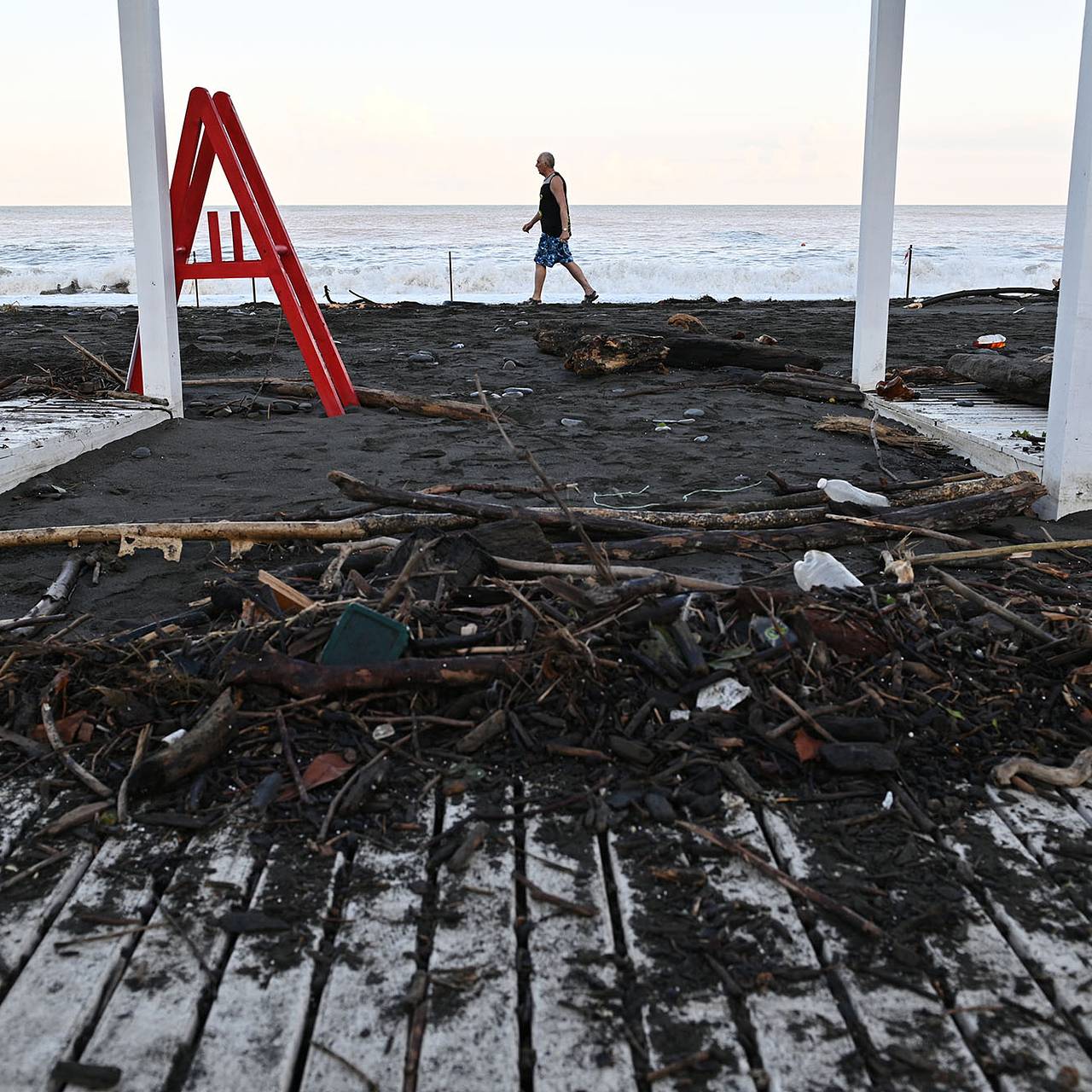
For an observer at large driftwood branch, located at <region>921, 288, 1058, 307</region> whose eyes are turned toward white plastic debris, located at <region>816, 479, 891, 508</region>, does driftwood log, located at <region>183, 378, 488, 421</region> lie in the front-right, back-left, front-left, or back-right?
front-right

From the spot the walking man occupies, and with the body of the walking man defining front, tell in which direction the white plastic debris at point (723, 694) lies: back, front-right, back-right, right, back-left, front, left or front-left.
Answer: left

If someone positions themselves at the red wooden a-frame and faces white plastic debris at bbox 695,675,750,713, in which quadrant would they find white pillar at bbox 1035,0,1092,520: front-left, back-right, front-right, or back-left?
front-left

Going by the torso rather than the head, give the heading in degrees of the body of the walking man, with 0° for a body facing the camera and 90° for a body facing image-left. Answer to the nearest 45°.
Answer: approximately 90°

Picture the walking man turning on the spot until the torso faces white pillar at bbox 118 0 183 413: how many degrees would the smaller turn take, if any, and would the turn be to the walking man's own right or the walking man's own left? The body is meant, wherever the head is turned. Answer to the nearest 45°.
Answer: approximately 90° to the walking man's own left

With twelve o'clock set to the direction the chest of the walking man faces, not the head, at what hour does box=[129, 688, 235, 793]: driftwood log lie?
The driftwood log is roughly at 9 o'clock from the walking man.

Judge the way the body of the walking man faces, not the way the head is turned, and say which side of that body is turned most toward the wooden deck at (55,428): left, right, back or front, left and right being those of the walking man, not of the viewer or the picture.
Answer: left

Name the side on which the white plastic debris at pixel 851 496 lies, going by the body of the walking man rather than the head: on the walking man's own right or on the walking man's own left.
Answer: on the walking man's own left

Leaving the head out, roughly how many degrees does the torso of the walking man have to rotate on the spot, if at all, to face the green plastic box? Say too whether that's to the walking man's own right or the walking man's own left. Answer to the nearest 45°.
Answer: approximately 90° to the walking man's own left

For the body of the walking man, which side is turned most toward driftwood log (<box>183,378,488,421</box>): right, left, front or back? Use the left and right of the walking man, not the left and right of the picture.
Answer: left
